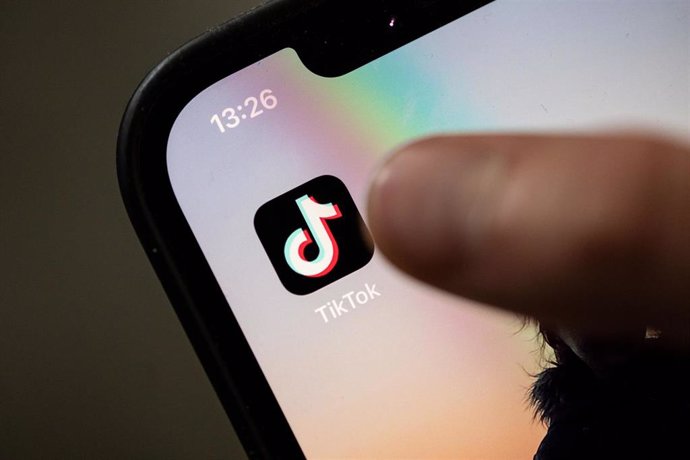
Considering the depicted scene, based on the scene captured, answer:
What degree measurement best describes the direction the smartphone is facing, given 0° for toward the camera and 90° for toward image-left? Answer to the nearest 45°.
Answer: approximately 0°
